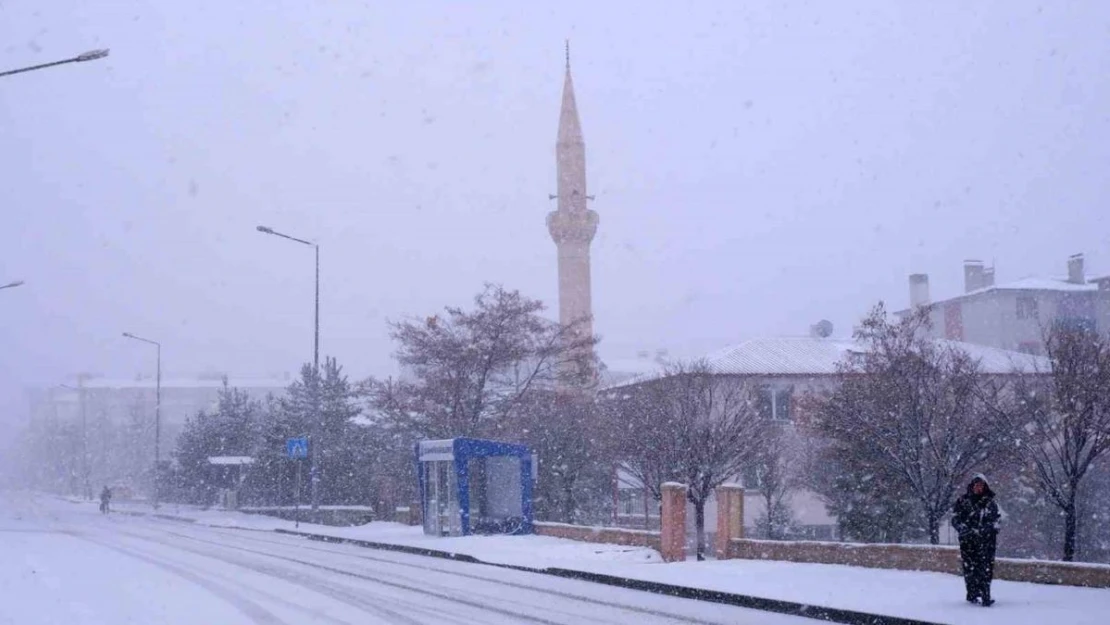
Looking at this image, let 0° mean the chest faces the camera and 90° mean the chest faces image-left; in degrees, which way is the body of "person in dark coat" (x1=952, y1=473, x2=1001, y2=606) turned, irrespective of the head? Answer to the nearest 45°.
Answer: approximately 0°

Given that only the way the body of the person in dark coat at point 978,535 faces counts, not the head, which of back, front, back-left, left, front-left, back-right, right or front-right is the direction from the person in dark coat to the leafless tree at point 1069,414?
back

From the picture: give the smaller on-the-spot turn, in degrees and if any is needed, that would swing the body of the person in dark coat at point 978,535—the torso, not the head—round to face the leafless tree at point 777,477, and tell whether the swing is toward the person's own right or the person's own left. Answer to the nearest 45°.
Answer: approximately 180°

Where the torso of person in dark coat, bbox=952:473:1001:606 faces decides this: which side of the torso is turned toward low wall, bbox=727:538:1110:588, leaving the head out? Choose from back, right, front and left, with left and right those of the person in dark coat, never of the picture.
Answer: back

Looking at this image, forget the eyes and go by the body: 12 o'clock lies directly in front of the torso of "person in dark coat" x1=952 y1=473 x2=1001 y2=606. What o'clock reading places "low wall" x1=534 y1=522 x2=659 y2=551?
The low wall is roughly at 5 o'clock from the person in dark coat.

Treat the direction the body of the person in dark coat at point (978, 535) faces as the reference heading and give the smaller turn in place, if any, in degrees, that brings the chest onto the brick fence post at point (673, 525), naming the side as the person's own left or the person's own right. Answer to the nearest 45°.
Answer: approximately 135° to the person's own right

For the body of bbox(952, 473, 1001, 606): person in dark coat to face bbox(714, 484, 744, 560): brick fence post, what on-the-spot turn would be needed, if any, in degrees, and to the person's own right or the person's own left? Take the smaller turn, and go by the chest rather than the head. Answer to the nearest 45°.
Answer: approximately 135° to the person's own right

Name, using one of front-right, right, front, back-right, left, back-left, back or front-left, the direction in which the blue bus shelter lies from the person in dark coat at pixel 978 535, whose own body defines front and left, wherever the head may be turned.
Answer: back-right

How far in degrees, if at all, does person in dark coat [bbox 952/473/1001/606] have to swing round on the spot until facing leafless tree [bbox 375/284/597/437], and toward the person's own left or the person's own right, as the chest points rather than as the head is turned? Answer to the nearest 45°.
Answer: approximately 135° to the person's own right
